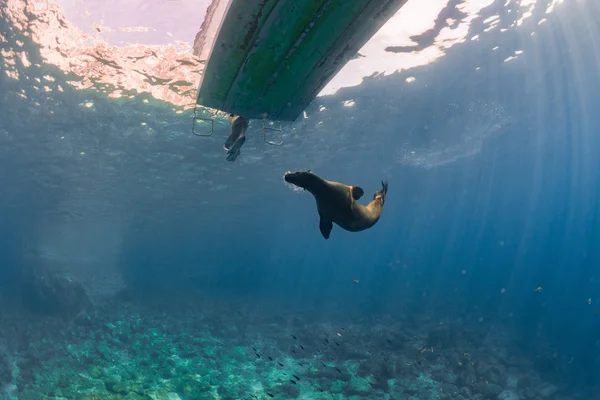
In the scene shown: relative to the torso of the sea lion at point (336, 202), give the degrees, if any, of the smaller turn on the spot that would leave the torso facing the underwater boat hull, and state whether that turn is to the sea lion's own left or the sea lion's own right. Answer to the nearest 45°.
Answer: approximately 45° to the sea lion's own right

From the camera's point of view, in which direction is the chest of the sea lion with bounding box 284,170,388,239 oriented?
to the viewer's left

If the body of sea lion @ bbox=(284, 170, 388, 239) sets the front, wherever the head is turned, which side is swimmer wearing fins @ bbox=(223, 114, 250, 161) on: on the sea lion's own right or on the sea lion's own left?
on the sea lion's own right
